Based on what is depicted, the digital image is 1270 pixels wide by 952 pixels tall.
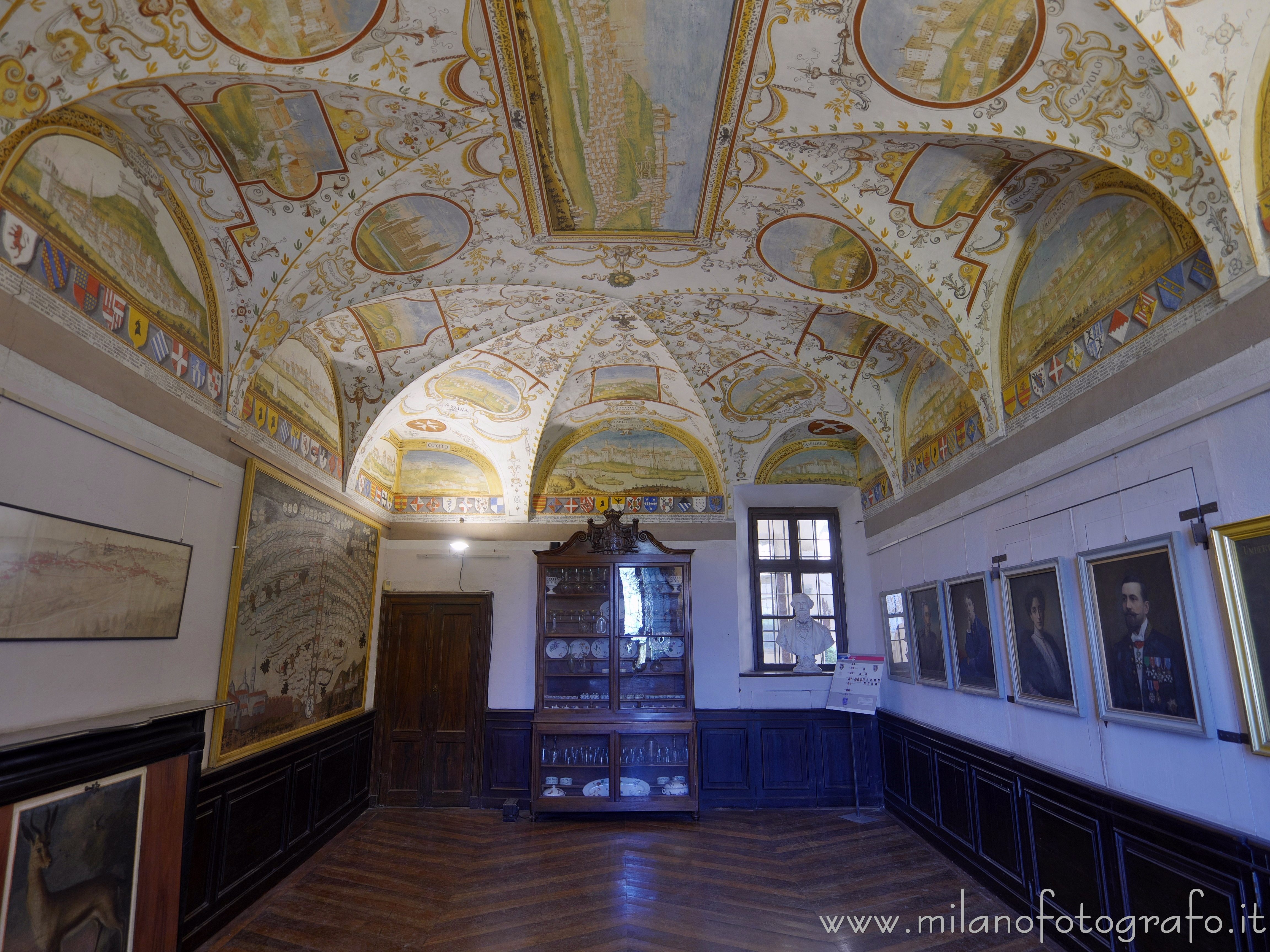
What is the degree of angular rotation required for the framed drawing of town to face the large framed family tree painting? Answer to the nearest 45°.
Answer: approximately 90° to its left

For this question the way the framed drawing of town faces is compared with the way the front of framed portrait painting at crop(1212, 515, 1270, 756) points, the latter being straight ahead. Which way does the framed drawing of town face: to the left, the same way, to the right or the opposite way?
the opposite way

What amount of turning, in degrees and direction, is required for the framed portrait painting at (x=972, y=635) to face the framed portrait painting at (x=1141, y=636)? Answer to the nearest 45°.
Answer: approximately 90° to its left

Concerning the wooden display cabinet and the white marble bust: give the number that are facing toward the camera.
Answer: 2

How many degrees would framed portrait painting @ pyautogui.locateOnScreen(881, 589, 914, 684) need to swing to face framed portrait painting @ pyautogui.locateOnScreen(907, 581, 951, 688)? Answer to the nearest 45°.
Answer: approximately 45° to its left

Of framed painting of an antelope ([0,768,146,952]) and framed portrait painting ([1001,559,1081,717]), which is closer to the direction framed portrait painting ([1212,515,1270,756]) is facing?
the framed painting of an antelope

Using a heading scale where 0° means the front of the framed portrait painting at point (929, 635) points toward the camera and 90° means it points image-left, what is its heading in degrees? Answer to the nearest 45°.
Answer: approximately 45°

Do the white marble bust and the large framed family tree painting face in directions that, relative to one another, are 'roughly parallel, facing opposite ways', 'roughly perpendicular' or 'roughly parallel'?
roughly perpendicular

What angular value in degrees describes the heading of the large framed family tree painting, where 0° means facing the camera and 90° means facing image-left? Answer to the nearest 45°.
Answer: approximately 315°

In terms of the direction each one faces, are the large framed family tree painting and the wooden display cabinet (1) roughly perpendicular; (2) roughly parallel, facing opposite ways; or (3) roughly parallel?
roughly perpendicular

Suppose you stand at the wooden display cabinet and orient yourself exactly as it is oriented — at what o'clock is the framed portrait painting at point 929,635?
The framed portrait painting is roughly at 10 o'clock from the wooden display cabinet.

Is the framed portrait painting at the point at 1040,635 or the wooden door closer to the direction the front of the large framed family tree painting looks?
the framed portrait painting

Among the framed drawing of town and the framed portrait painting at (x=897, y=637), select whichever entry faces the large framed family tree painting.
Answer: the framed portrait painting

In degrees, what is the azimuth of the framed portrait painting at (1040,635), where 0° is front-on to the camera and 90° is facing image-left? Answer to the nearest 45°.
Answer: approximately 45°

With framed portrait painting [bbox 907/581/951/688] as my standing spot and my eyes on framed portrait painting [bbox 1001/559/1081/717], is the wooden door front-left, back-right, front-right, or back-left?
back-right
